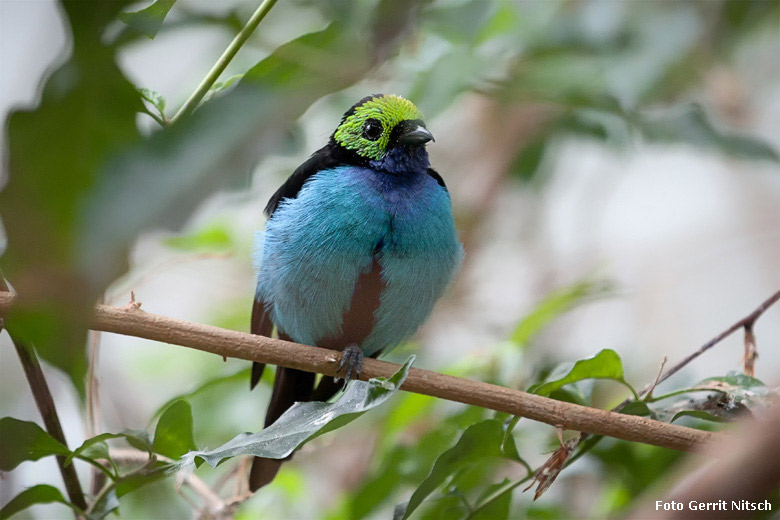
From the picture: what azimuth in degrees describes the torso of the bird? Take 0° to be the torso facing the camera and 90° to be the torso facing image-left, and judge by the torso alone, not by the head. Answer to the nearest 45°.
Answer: approximately 315°

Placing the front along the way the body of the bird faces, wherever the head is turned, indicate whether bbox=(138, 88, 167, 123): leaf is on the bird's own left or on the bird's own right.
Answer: on the bird's own right

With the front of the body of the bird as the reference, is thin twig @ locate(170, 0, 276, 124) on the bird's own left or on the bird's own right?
on the bird's own right

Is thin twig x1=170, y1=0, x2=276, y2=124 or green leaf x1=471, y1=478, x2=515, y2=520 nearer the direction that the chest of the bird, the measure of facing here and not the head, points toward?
the green leaf

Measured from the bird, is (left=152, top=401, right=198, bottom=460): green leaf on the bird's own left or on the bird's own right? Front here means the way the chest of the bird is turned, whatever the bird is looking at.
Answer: on the bird's own right

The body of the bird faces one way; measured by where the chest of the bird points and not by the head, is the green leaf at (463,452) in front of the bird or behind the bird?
in front
